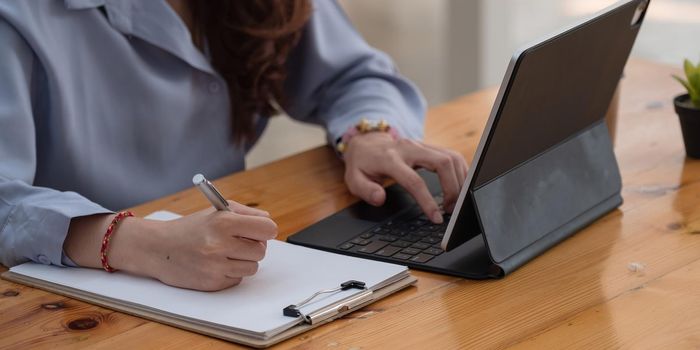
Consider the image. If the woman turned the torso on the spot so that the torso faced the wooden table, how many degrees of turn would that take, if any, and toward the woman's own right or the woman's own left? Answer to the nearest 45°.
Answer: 0° — they already face it

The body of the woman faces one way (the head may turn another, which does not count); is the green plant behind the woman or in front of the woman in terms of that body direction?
in front

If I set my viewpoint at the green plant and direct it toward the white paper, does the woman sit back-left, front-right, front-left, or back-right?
front-right

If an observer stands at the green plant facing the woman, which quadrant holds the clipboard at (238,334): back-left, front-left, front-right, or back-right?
front-left
